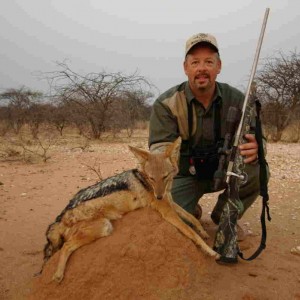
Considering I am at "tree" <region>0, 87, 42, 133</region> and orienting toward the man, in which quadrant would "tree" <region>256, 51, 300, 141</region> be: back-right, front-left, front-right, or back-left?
front-left

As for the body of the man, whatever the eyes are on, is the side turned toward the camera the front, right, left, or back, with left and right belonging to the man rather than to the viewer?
front

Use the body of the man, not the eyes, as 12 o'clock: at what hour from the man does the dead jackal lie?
The dead jackal is roughly at 1 o'clock from the man.

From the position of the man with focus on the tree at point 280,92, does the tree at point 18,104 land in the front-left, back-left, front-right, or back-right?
front-left

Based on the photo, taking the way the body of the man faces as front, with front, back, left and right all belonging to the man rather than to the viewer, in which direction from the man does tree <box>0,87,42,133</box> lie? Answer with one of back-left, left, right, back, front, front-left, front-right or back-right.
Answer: back-right

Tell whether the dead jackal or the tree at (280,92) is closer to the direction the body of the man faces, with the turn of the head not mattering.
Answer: the dead jackal

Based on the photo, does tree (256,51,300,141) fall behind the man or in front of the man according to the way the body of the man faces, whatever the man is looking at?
behind
